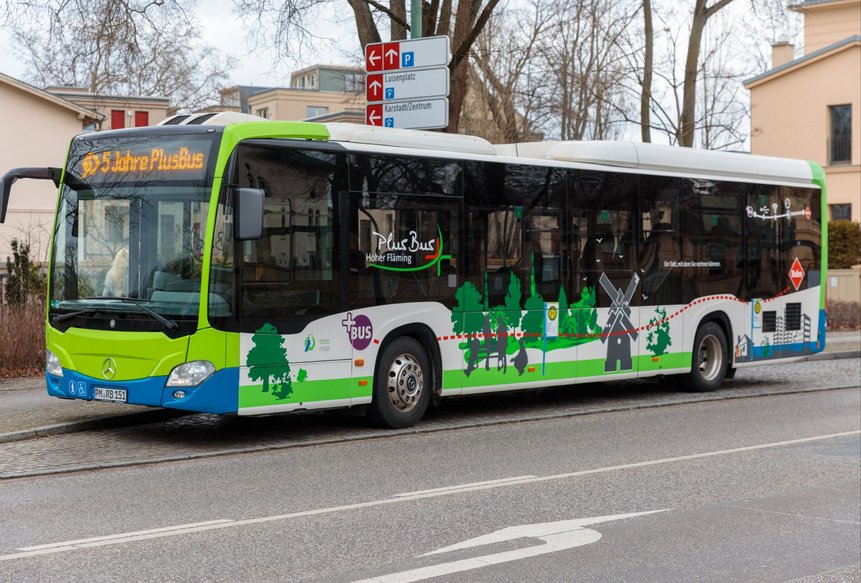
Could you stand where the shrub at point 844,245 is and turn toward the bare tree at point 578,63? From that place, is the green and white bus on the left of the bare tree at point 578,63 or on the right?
left

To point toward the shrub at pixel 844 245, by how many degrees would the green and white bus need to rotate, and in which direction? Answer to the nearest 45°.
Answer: approximately 180°

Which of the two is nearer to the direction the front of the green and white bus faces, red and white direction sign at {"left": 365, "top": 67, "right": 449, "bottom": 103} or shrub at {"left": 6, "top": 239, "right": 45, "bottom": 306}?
the shrub

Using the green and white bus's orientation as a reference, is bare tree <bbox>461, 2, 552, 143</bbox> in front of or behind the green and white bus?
behind

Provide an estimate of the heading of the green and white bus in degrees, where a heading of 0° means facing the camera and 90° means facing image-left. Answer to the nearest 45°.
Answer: approximately 45°

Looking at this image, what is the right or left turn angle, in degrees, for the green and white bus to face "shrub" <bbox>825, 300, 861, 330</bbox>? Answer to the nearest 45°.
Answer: approximately 180°

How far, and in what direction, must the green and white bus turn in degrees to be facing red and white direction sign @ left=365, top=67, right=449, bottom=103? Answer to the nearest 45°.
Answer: approximately 135° to its right
